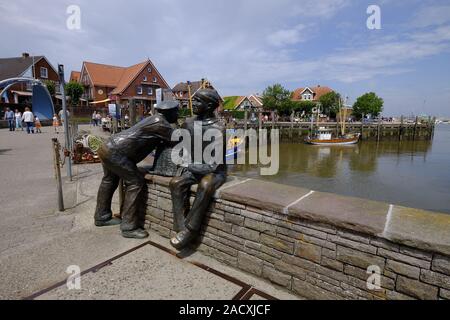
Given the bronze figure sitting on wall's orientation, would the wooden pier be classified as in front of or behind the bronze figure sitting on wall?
behind

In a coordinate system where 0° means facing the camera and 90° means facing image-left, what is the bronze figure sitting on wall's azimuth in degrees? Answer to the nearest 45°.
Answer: approximately 45°

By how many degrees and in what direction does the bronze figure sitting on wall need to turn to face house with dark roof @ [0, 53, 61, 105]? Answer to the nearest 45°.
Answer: approximately 90° to its right

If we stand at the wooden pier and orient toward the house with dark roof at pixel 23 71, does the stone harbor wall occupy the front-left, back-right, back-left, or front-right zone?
front-left

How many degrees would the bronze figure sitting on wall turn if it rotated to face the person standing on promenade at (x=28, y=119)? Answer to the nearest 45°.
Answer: approximately 90° to its right
